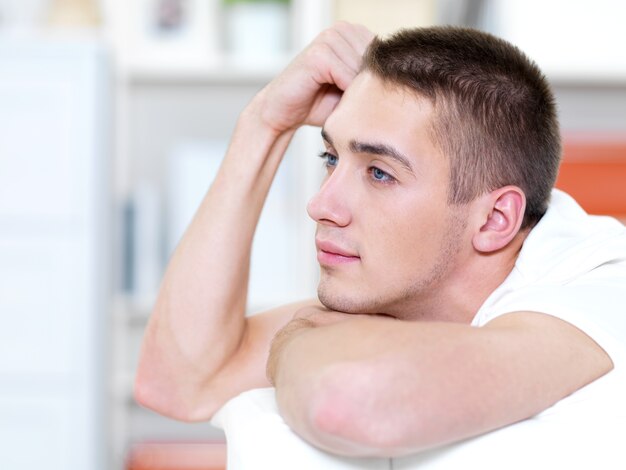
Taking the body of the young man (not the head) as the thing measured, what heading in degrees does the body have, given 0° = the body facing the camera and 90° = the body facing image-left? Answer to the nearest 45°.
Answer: approximately 45°

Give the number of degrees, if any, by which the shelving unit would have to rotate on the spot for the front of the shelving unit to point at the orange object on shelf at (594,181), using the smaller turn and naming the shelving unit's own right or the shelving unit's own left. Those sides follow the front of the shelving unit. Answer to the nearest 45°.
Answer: approximately 90° to the shelving unit's own left

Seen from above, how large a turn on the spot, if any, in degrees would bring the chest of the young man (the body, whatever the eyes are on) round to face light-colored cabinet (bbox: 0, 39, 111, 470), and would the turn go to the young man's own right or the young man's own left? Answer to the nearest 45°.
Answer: approximately 90° to the young man's own right

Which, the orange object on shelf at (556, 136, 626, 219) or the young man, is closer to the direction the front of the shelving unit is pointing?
the young man

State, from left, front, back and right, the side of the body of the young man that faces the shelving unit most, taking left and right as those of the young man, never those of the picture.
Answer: right

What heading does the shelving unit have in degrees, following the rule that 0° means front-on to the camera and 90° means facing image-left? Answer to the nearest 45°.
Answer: approximately 0°

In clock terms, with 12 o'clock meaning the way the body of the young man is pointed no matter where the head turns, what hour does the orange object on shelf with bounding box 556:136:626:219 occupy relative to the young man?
The orange object on shelf is roughly at 5 o'clock from the young man.
